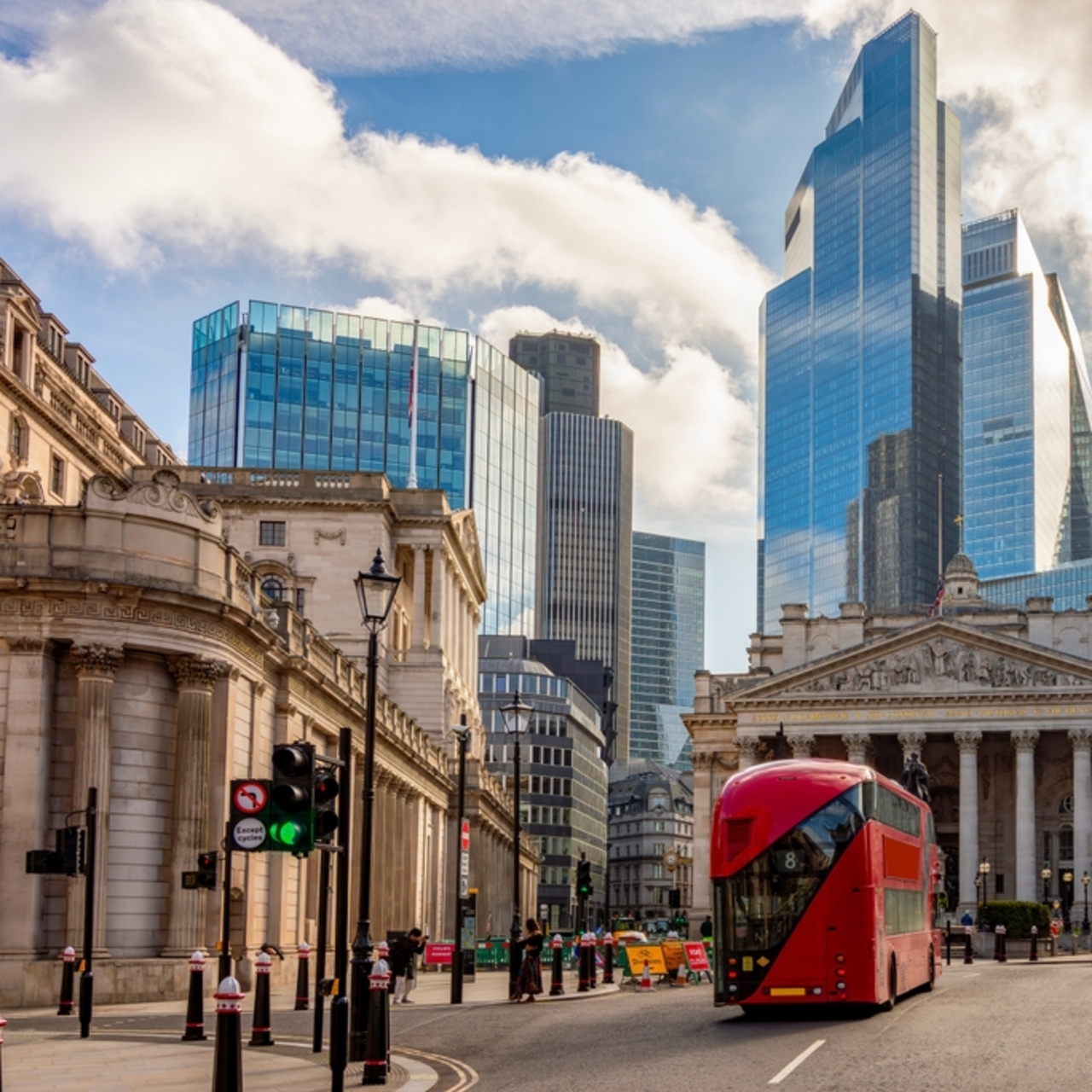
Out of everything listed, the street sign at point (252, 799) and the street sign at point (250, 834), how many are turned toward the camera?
2

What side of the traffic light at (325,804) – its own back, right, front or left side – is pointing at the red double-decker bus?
left

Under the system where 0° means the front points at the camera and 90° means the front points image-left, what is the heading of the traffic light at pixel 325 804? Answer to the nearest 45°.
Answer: approximately 315°
